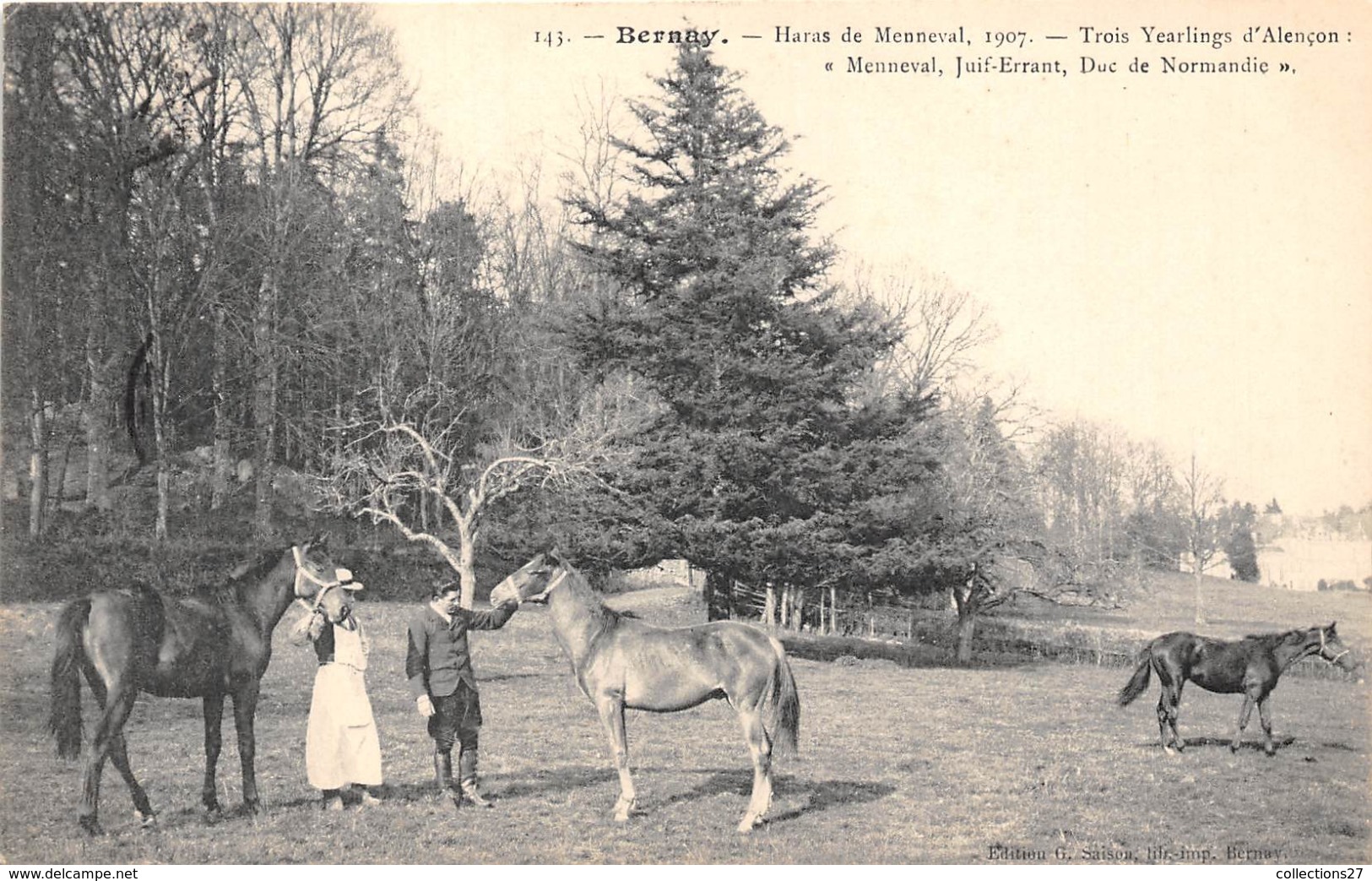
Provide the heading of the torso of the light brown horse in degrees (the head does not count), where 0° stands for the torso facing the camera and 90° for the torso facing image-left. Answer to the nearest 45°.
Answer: approximately 90°

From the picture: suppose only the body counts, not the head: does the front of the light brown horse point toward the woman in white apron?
yes

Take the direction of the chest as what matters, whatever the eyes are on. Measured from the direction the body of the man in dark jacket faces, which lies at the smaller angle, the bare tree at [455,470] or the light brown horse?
the light brown horse

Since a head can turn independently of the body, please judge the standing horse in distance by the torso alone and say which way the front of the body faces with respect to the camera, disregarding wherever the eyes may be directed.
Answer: to the viewer's right

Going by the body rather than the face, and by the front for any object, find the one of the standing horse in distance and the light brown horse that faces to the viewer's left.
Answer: the light brown horse

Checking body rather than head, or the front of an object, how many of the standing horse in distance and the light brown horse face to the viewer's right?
1

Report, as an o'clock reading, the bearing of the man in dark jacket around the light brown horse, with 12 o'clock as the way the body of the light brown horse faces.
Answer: The man in dark jacket is roughly at 12 o'clock from the light brown horse.

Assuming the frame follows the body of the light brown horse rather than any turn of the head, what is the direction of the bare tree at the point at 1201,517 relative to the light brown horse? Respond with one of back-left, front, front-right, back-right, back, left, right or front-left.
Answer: back-right

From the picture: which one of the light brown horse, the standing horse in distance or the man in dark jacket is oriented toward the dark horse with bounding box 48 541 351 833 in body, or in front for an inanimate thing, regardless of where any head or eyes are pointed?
the light brown horse
